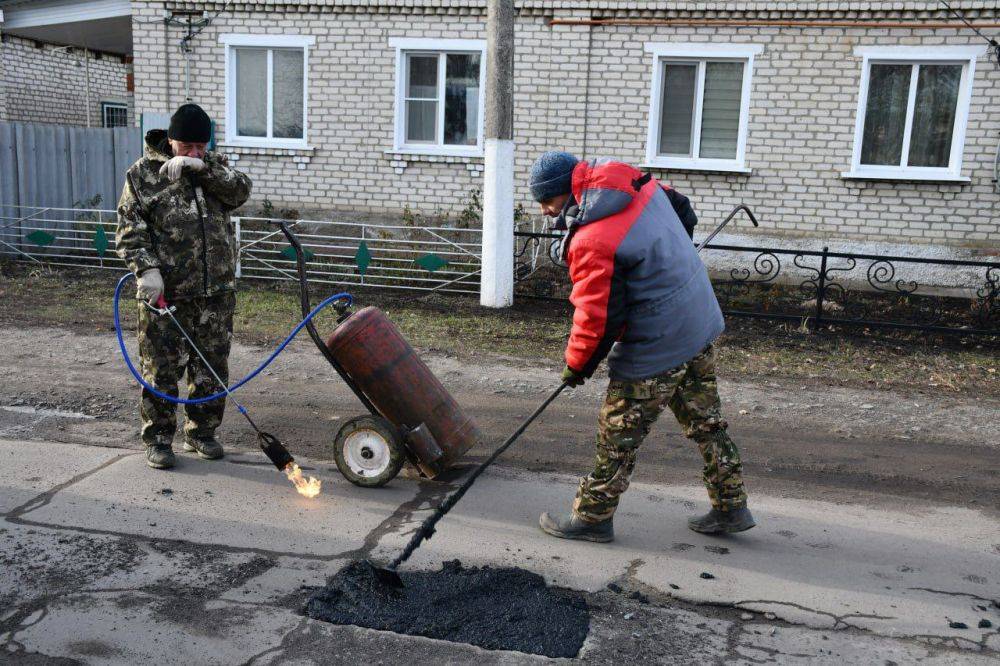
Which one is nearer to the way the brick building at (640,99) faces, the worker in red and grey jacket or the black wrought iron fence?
the worker in red and grey jacket

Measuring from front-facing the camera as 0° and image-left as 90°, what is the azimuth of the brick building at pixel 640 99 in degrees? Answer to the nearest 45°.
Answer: approximately 0°

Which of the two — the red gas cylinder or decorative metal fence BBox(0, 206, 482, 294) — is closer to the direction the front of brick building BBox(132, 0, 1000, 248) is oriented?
the red gas cylinder

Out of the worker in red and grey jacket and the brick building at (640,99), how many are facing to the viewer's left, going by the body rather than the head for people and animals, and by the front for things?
1

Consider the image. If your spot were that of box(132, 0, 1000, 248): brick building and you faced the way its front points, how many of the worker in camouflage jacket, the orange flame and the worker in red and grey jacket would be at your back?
0

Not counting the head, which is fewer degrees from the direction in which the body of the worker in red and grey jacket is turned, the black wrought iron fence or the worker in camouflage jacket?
the worker in camouflage jacket

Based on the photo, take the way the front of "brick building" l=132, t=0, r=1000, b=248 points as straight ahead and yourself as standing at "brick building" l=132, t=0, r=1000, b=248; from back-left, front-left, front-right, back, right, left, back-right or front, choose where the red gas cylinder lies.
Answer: front

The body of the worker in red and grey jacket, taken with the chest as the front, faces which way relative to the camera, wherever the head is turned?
to the viewer's left

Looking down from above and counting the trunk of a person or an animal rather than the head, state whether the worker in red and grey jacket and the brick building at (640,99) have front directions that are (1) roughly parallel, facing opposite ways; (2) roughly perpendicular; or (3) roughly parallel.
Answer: roughly perpendicular

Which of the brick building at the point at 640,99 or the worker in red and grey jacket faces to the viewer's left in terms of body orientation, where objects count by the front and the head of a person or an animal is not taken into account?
the worker in red and grey jacket

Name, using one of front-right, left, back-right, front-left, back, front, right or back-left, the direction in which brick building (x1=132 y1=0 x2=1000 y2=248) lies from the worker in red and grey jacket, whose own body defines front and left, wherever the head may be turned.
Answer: right

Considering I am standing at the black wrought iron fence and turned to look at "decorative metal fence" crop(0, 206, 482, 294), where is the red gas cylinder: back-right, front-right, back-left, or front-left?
front-left

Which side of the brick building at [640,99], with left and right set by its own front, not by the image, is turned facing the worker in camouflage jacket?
front

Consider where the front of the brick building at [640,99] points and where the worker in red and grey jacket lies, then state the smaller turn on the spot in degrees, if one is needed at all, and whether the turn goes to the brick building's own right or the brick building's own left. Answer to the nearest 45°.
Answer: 0° — it already faces them

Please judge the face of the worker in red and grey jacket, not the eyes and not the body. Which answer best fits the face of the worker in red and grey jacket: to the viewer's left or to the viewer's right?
to the viewer's left
